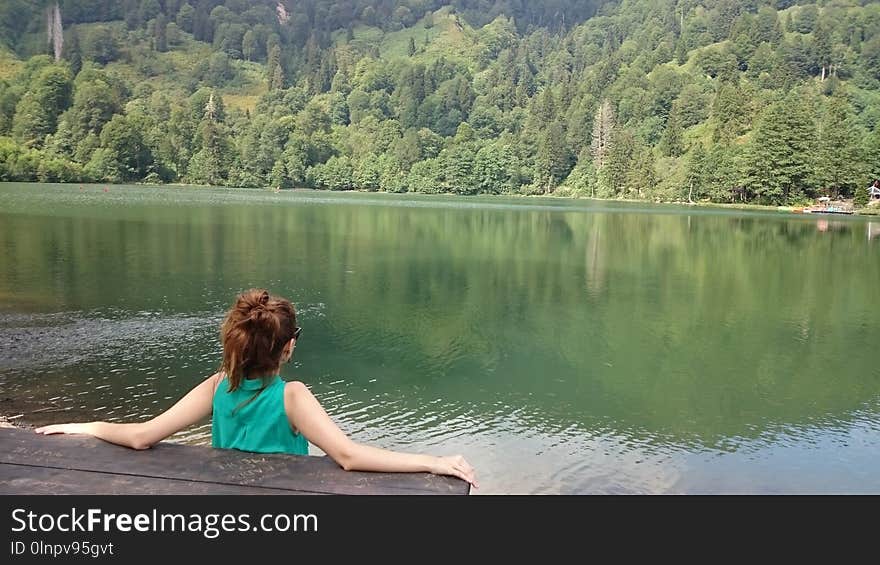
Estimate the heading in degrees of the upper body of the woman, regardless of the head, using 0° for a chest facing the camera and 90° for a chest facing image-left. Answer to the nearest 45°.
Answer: approximately 225°

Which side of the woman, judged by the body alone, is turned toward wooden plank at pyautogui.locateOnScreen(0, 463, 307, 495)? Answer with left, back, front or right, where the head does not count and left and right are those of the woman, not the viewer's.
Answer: back
